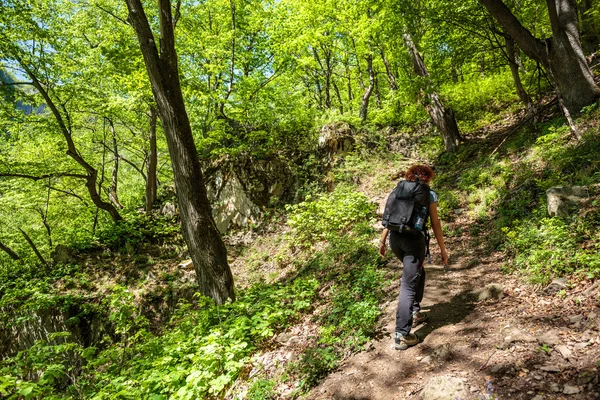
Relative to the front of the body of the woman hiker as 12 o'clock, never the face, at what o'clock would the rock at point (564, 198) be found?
The rock is roughly at 12 o'clock from the woman hiker.

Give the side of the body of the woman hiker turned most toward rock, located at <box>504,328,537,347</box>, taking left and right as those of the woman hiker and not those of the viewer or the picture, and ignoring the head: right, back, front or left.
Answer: right

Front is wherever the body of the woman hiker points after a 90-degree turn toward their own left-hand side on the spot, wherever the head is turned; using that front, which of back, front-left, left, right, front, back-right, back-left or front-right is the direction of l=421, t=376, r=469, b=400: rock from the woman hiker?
back-left

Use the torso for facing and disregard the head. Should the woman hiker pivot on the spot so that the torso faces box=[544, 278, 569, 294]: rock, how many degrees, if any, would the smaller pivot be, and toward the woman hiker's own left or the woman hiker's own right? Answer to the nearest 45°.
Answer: approximately 45° to the woman hiker's own right

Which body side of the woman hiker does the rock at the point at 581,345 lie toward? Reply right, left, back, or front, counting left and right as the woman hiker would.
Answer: right

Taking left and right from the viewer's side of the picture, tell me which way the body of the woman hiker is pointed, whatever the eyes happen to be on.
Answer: facing away from the viewer and to the right of the viewer
